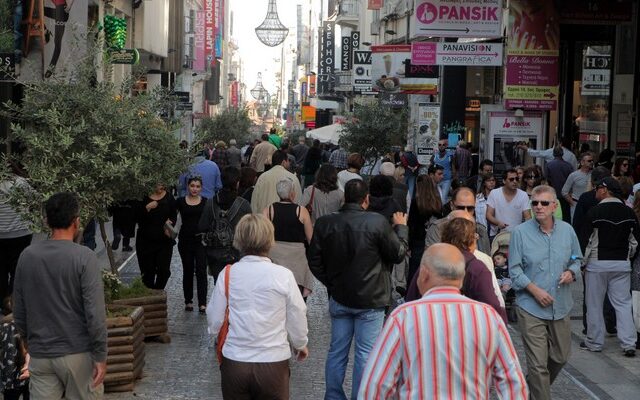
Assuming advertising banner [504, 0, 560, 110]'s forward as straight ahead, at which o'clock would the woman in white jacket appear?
The woman in white jacket is roughly at 12 o'clock from the advertising banner.

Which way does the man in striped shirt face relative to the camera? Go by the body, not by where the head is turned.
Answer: away from the camera

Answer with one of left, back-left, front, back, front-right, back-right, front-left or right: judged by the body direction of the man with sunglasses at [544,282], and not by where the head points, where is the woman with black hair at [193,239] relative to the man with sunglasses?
back-right

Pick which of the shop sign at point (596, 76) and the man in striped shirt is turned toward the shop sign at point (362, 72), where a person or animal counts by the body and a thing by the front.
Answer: the man in striped shirt

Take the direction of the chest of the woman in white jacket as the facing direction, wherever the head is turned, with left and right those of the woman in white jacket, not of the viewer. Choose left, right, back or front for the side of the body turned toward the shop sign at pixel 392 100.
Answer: front

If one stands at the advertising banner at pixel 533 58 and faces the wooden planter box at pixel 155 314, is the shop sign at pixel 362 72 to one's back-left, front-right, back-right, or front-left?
back-right

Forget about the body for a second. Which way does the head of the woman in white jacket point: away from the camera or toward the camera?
away from the camera

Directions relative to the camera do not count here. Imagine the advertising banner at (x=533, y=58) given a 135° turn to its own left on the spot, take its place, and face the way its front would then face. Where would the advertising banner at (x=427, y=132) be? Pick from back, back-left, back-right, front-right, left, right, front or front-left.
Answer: left

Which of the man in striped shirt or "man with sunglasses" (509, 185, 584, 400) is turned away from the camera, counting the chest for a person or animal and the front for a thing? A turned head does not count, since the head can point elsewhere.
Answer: the man in striped shirt
